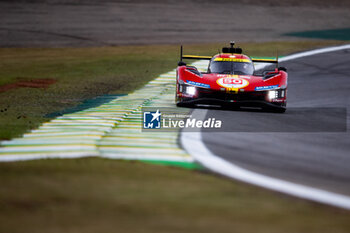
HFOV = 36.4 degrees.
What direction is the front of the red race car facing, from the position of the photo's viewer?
facing the viewer
